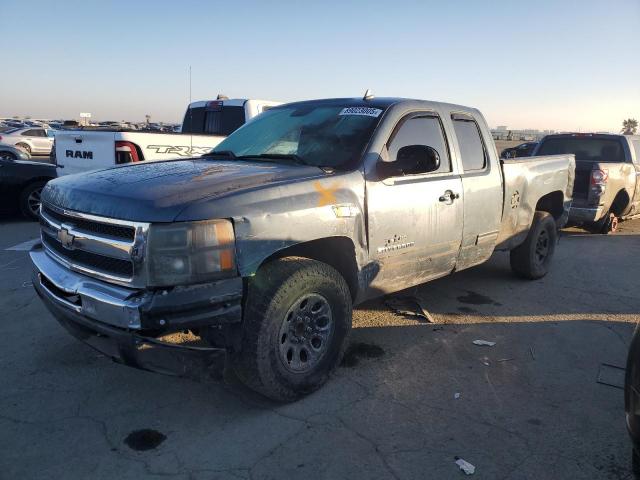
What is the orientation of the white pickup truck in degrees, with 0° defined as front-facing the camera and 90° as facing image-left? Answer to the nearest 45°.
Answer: approximately 225°

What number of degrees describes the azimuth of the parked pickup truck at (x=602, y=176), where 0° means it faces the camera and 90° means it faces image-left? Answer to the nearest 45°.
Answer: approximately 225°

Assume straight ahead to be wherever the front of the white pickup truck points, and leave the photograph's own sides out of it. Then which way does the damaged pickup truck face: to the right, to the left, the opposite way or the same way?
the opposite way

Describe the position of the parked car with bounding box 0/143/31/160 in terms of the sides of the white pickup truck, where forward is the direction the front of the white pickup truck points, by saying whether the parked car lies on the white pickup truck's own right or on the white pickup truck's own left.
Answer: on the white pickup truck's own left

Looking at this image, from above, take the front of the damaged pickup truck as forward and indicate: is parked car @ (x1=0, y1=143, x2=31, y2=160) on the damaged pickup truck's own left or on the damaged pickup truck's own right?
on the damaged pickup truck's own right
